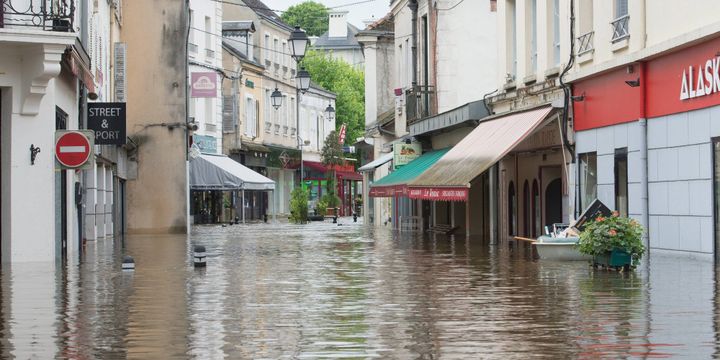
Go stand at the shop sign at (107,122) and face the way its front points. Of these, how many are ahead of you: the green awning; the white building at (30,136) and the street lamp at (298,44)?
1

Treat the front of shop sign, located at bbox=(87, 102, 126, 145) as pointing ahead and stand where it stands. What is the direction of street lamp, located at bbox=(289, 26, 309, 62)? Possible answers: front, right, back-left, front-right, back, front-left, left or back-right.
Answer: back-left

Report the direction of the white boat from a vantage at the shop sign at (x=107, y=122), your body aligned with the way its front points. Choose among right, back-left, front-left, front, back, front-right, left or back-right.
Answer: front-left

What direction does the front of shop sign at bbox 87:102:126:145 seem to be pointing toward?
toward the camera

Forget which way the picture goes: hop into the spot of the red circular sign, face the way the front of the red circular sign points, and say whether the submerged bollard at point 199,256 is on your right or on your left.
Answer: on your left

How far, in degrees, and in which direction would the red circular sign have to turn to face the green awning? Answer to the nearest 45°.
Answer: approximately 135° to its left

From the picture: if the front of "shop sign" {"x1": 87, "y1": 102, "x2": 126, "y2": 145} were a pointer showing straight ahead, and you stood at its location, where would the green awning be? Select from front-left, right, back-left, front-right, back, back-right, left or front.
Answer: back-left

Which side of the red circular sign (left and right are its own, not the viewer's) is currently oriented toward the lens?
front

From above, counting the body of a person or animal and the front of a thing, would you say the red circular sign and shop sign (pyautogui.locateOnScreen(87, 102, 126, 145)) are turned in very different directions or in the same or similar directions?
same or similar directions

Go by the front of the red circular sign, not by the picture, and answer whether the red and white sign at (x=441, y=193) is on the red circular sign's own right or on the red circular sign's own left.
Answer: on the red circular sign's own left

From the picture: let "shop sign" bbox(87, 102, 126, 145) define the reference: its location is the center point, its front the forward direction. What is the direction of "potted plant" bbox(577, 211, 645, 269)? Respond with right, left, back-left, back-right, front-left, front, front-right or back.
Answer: front-left

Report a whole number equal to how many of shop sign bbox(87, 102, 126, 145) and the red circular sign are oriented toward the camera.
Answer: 2

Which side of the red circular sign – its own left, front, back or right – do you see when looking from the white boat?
left

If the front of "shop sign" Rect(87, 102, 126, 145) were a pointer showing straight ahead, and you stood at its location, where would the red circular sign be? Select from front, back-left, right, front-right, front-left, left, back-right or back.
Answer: front
